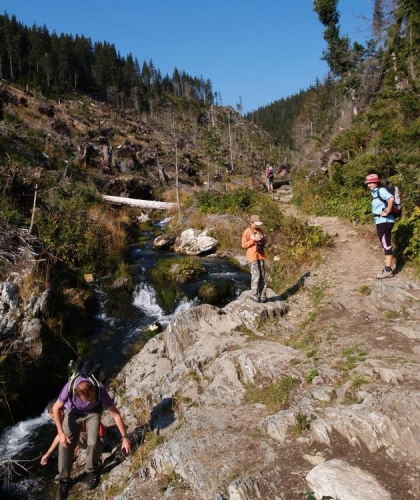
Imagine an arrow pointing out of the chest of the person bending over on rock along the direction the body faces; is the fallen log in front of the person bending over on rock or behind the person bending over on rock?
behind

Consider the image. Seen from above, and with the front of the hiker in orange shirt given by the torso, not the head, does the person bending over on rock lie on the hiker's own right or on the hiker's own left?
on the hiker's own right

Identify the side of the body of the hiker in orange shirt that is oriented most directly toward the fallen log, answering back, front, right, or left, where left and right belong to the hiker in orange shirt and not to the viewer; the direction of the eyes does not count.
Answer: back

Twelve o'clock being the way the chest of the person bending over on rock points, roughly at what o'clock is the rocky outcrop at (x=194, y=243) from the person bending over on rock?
The rocky outcrop is roughly at 7 o'clock from the person bending over on rock.

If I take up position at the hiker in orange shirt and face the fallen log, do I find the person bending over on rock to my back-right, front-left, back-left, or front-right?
back-left

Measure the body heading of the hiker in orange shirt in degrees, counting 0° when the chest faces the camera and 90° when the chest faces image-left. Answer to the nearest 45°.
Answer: approximately 315°

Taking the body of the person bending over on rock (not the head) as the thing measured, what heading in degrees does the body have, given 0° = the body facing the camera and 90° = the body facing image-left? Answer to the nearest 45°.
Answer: approximately 0°
